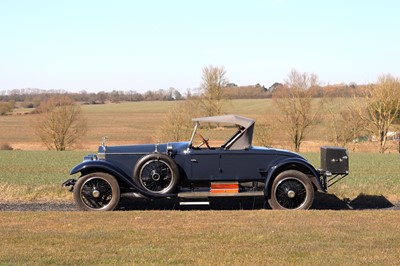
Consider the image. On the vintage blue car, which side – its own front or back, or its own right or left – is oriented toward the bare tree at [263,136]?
right

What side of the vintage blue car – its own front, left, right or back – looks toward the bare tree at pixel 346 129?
right

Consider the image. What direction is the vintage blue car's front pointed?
to the viewer's left
